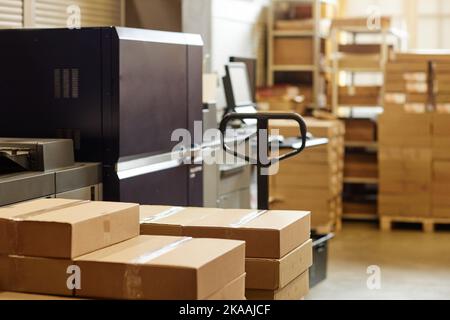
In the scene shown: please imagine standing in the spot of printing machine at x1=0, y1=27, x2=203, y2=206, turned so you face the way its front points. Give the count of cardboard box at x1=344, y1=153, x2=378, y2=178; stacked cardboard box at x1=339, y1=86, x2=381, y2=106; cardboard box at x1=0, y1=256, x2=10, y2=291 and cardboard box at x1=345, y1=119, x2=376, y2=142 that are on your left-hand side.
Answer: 3

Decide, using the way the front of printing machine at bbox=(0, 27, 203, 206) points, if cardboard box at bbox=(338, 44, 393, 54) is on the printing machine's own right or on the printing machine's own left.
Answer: on the printing machine's own left

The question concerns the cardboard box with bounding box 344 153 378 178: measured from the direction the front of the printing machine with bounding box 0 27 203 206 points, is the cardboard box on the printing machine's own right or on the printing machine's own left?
on the printing machine's own left

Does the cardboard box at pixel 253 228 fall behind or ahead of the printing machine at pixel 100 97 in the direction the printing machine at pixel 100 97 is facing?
ahead

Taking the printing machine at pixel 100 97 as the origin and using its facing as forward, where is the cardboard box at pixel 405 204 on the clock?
The cardboard box is roughly at 9 o'clock from the printing machine.

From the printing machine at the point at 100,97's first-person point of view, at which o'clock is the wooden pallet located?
The wooden pallet is roughly at 9 o'clock from the printing machine.

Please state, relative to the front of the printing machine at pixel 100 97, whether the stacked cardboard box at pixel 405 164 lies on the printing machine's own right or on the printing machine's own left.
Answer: on the printing machine's own left

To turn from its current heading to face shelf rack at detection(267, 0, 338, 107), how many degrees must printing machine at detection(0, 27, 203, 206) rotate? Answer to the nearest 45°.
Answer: approximately 90° to its left

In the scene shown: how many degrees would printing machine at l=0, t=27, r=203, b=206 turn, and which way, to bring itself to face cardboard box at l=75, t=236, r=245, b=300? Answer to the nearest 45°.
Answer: approximately 45° to its right

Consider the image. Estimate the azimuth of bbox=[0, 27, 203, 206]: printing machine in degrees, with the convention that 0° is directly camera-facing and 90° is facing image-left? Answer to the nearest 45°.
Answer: approximately 315°

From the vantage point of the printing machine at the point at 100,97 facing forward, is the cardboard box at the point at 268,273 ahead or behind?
ahead

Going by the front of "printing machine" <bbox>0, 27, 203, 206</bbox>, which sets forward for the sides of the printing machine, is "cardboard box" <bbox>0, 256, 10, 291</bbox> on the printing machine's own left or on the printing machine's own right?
on the printing machine's own right

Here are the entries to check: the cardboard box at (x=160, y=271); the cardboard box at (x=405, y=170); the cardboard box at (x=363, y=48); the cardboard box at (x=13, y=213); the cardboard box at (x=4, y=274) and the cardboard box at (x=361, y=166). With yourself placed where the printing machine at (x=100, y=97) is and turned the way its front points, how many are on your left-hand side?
3

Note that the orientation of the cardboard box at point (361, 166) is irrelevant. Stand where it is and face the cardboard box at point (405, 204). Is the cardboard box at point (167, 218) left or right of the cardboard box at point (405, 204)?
right

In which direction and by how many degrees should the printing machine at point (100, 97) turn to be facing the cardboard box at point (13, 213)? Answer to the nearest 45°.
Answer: approximately 45° to its right

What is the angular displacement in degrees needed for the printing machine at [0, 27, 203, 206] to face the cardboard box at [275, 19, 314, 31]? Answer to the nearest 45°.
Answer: approximately 90° to its left
